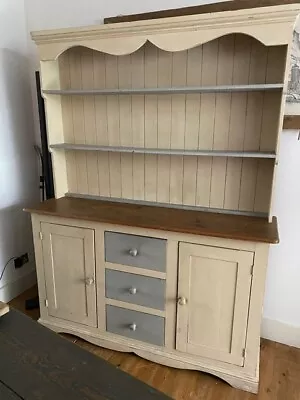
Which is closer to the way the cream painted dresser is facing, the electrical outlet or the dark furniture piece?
the dark furniture piece

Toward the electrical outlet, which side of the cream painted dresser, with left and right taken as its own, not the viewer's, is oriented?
right

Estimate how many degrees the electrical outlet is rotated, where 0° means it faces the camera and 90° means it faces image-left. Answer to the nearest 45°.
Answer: approximately 315°

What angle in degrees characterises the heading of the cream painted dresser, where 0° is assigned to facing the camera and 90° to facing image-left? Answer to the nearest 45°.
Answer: approximately 45°

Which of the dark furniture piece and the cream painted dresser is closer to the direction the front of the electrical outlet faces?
the cream painted dresser
